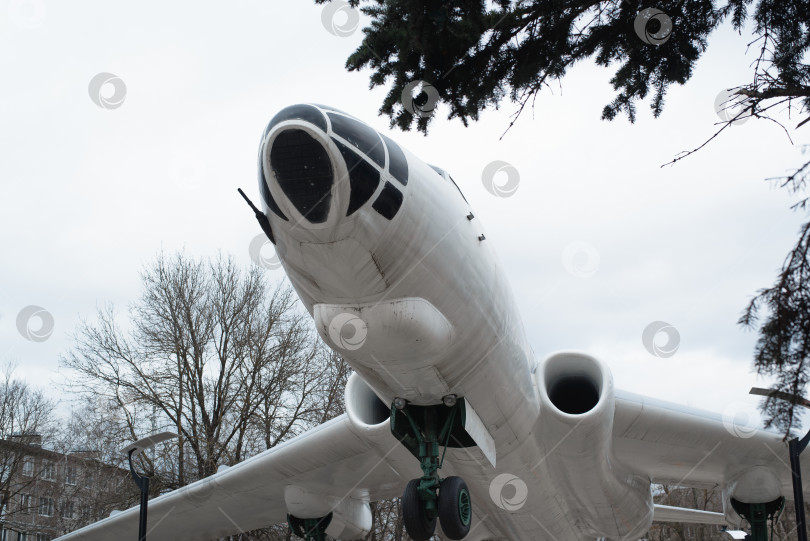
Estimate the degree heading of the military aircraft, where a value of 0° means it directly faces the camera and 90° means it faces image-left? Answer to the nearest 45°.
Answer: approximately 45°

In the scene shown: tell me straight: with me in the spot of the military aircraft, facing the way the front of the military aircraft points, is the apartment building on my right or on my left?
on my right
